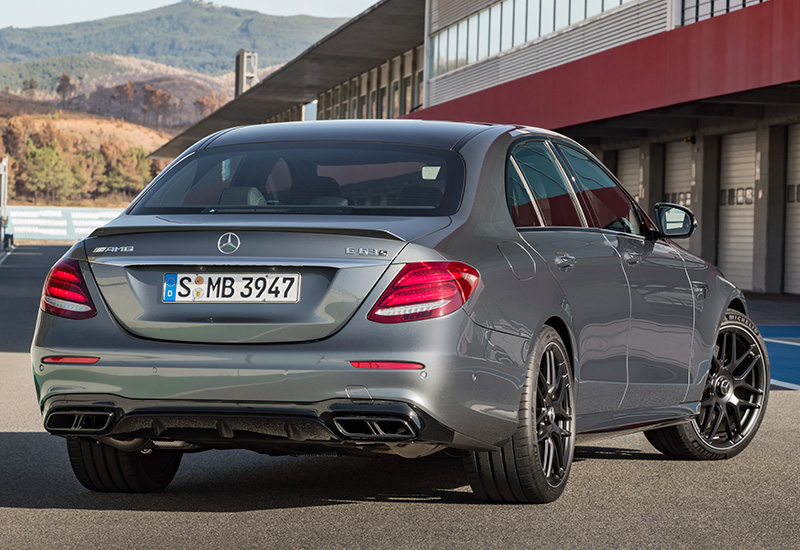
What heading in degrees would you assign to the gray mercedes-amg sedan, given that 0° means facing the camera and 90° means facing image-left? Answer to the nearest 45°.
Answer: approximately 225°
